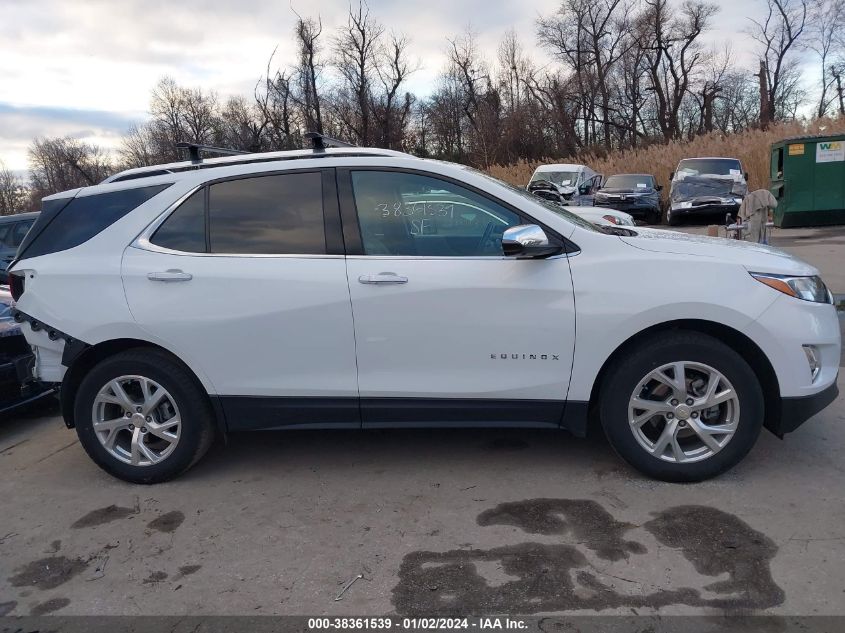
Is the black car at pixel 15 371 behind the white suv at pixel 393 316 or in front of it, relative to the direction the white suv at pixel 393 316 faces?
behind

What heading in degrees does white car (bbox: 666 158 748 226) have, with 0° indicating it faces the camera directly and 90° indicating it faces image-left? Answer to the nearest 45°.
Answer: approximately 0°

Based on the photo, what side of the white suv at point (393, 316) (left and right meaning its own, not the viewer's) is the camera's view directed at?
right

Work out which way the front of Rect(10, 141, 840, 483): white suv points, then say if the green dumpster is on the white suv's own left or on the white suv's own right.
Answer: on the white suv's own left

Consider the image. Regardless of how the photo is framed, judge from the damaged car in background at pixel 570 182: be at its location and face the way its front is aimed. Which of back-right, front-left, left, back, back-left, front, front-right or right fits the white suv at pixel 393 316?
front-left

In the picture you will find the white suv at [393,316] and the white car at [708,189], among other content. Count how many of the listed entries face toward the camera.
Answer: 1

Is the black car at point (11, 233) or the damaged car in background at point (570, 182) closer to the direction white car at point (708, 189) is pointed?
the black car

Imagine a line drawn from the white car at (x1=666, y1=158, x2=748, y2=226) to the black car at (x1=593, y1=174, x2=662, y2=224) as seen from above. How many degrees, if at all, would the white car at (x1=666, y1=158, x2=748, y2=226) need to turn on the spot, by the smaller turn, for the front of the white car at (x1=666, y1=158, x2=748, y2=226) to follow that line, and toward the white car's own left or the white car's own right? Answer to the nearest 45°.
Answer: approximately 90° to the white car's own right
